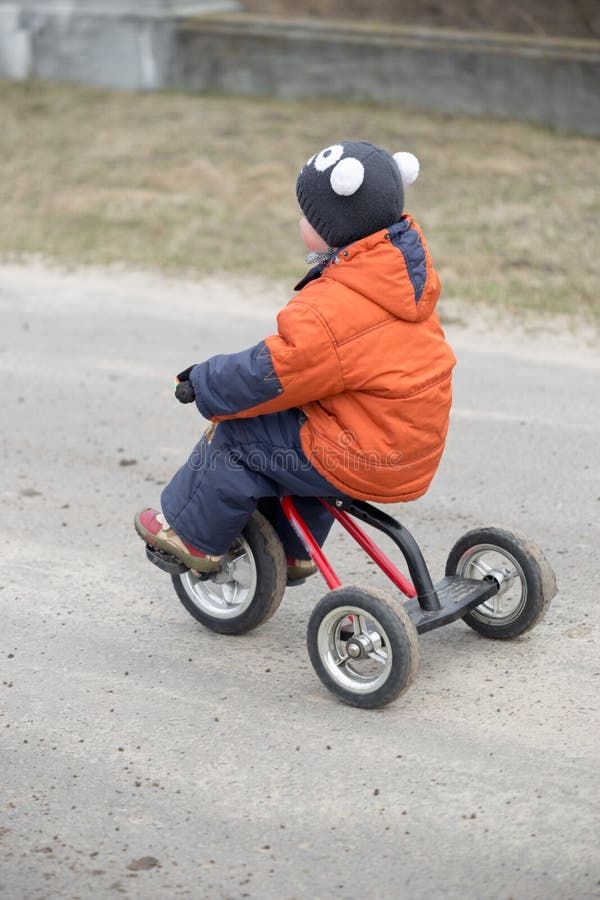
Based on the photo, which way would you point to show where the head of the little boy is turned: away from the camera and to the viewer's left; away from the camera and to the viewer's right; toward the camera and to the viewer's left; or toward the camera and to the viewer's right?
away from the camera and to the viewer's left

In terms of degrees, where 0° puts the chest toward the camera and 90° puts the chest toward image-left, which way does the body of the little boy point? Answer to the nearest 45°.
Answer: approximately 135°
